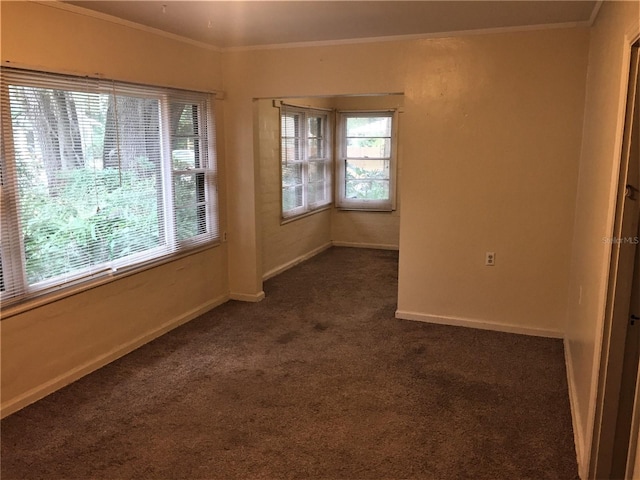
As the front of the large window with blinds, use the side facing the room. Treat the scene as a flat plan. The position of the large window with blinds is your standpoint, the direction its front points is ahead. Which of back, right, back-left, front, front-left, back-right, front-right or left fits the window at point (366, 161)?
left

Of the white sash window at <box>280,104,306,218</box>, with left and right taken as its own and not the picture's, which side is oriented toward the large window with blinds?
right

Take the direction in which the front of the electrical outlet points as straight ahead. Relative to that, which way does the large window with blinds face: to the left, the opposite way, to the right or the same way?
to the left

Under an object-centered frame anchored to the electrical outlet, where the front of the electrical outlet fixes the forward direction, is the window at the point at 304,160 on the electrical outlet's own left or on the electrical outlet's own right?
on the electrical outlet's own right

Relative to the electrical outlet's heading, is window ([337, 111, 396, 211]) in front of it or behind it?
behind

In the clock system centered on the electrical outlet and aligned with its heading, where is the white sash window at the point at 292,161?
The white sash window is roughly at 4 o'clock from the electrical outlet.

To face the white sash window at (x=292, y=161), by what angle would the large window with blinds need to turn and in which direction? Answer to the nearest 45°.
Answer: approximately 90° to its left

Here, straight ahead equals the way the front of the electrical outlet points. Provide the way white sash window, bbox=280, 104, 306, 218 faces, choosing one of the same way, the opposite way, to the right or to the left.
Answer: to the left

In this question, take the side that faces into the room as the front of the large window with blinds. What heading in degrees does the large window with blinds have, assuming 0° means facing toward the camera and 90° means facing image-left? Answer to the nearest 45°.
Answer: approximately 315°

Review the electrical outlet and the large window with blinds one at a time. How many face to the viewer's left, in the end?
0

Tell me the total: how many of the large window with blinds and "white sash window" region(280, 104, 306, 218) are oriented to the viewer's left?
0

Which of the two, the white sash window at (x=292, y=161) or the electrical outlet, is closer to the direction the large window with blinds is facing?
the electrical outlet

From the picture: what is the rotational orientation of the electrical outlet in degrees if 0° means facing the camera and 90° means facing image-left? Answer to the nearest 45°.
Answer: approximately 0°

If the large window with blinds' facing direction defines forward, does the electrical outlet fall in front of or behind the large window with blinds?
in front

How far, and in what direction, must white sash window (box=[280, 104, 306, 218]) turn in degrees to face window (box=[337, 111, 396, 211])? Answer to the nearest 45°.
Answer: approximately 90° to its left

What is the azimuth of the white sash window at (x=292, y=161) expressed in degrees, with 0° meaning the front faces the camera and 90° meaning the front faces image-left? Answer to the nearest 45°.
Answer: approximately 315°
